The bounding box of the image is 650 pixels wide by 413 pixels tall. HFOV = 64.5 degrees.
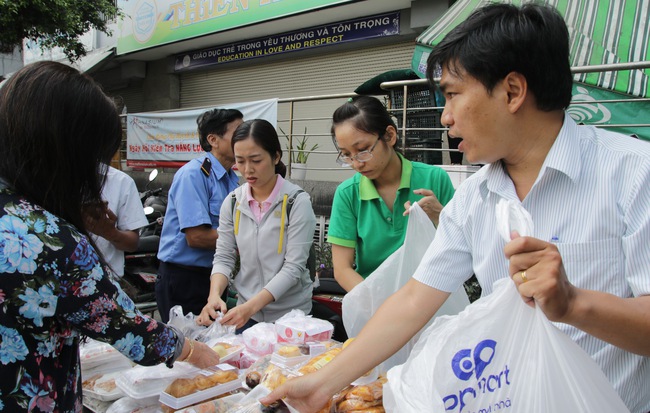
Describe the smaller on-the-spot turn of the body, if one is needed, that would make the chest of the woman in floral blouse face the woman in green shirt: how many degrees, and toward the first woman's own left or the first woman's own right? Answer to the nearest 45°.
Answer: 0° — they already face them

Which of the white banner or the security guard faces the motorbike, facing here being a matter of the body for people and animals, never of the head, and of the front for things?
the white banner

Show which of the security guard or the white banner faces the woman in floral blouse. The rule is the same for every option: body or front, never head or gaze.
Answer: the white banner

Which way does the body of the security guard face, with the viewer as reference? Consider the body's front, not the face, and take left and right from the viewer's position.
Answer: facing to the right of the viewer

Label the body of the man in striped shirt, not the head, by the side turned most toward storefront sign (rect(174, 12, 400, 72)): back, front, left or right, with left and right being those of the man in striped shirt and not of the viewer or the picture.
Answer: right

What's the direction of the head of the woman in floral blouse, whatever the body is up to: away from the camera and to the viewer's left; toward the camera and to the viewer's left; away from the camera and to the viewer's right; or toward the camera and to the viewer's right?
away from the camera and to the viewer's right

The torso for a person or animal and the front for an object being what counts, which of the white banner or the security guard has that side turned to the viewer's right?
the security guard

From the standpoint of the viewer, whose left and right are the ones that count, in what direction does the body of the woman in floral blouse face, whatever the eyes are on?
facing away from the viewer and to the right of the viewer
